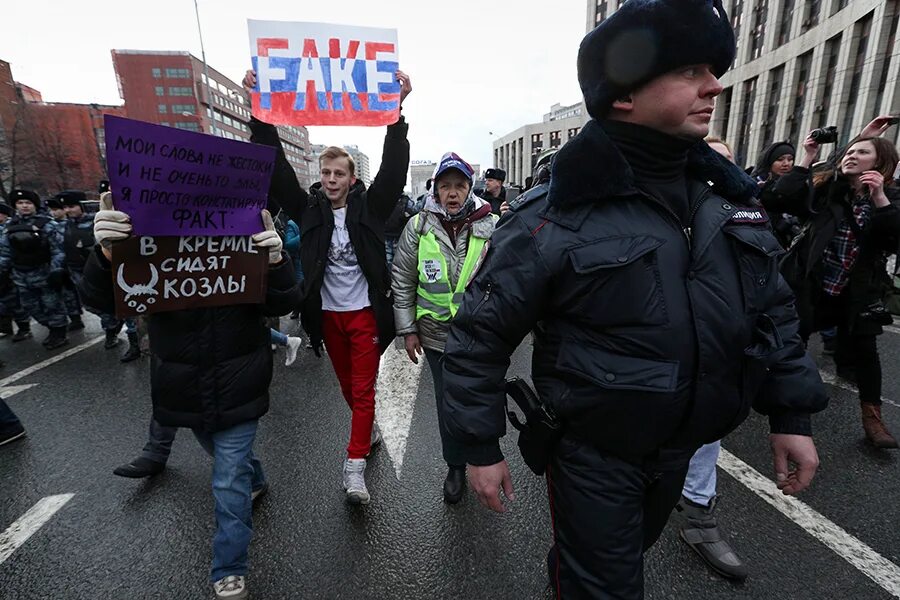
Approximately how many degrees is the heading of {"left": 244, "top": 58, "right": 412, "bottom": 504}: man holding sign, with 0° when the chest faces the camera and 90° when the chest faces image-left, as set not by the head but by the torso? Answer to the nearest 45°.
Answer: approximately 0°

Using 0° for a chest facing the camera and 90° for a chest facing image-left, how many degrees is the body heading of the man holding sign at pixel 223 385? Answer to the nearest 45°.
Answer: approximately 0°

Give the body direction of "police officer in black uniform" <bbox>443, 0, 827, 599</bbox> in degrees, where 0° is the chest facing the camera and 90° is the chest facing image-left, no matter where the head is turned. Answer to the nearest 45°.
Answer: approximately 315°

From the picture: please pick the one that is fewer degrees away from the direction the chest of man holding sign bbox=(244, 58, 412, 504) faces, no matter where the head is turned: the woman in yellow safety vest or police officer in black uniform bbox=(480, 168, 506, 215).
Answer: the woman in yellow safety vest

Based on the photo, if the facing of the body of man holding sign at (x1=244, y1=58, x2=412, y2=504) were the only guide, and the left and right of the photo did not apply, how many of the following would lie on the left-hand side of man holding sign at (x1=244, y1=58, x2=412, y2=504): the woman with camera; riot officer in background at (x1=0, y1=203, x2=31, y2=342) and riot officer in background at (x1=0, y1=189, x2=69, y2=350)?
1

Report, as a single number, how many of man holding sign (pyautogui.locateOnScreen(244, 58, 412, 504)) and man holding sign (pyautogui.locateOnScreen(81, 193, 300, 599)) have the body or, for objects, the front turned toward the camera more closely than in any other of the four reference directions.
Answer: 2

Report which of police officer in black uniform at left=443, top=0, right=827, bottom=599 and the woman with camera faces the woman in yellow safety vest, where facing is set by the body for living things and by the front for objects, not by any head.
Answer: the woman with camera

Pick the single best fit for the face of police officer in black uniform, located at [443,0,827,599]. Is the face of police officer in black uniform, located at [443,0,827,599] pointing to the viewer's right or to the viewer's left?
to the viewer's right

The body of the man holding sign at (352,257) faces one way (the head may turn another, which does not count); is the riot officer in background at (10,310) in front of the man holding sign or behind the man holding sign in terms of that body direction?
behind
